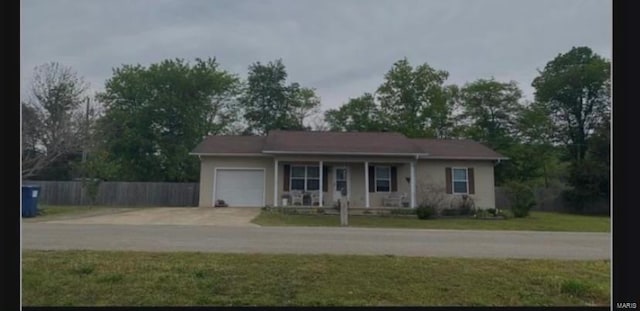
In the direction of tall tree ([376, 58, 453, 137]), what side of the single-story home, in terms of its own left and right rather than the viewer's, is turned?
back

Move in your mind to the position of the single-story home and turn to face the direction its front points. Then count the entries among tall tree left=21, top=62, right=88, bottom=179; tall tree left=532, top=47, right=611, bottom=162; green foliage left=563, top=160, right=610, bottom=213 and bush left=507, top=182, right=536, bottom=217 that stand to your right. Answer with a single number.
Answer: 1

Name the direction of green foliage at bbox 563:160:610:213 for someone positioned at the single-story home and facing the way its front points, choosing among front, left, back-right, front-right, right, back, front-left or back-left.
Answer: left

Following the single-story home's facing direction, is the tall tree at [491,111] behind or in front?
behind

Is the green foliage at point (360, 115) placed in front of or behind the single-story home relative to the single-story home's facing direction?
behind

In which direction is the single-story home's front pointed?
toward the camera

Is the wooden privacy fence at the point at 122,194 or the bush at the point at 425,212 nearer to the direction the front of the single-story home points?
the bush

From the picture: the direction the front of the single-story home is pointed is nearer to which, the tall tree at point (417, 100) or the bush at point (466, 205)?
the bush

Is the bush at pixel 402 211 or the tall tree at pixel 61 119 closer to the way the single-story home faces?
the bush

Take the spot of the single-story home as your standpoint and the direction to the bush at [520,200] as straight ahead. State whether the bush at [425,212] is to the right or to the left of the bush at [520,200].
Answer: right
